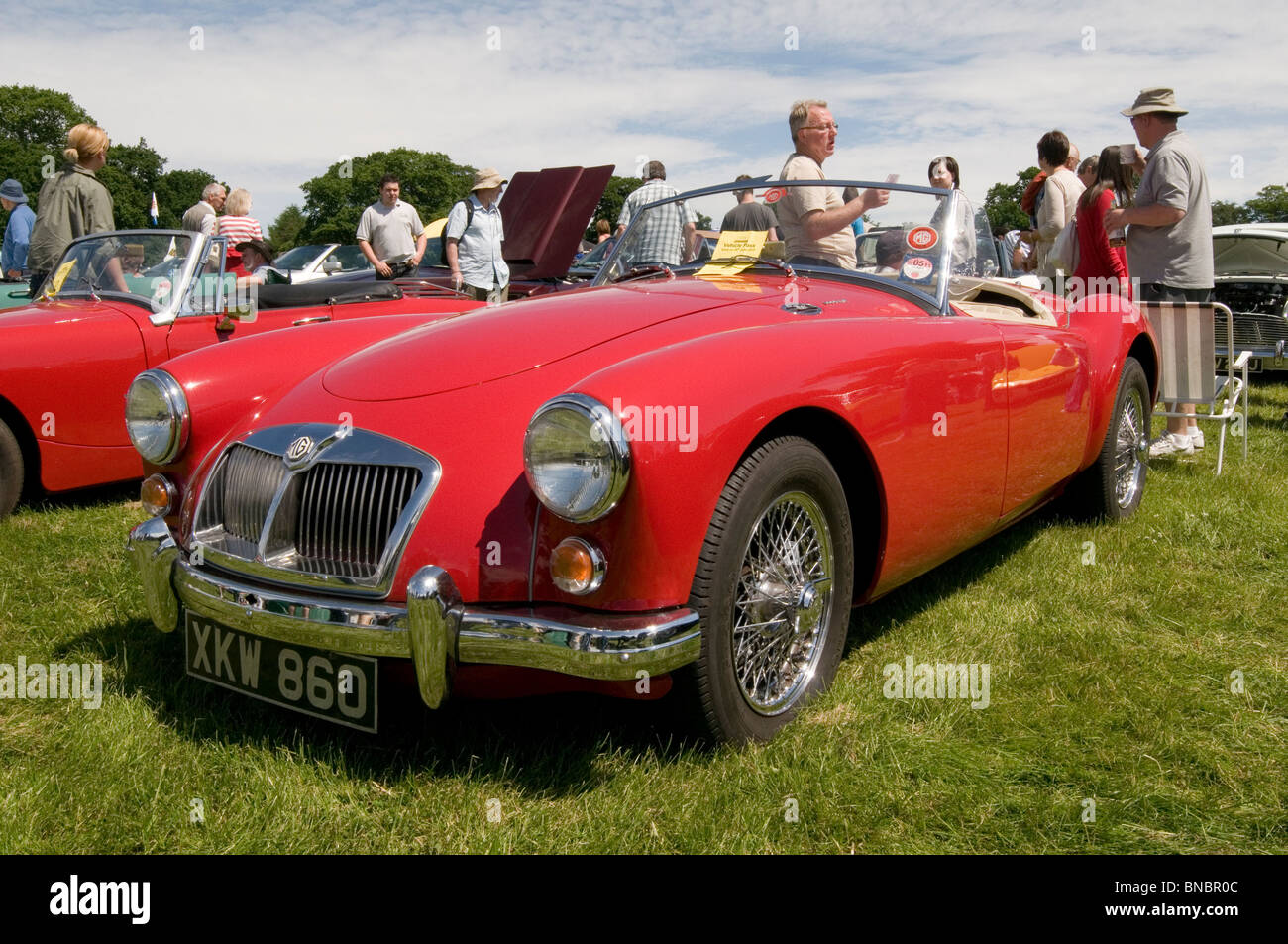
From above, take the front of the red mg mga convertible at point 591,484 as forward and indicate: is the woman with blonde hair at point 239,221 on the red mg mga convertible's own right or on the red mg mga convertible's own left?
on the red mg mga convertible's own right

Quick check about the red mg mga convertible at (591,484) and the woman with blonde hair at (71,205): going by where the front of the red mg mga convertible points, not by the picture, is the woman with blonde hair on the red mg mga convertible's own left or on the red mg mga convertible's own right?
on the red mg mga convertible's own right

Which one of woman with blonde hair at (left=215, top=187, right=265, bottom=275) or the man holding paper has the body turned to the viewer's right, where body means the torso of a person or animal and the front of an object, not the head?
the man holding paper

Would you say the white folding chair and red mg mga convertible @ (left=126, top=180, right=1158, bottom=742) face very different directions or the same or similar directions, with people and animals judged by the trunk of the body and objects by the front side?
very different directions

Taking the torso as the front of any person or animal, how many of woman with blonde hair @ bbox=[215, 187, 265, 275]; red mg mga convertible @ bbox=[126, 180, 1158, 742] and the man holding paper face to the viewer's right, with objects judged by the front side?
1

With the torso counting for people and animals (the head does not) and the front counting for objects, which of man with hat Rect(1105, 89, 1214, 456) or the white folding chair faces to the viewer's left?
the man with hat

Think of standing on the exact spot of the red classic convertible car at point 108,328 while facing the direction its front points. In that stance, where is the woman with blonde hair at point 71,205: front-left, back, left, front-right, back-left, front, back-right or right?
back-right

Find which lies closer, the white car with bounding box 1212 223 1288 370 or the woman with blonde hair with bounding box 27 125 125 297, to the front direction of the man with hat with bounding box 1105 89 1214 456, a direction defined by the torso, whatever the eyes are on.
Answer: the woman with blonde hair

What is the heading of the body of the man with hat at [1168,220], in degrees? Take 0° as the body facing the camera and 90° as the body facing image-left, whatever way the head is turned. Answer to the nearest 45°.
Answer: approximately 90°

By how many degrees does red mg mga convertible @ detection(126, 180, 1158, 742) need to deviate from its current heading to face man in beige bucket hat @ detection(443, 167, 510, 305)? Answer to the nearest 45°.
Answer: approximately 135° to its right
